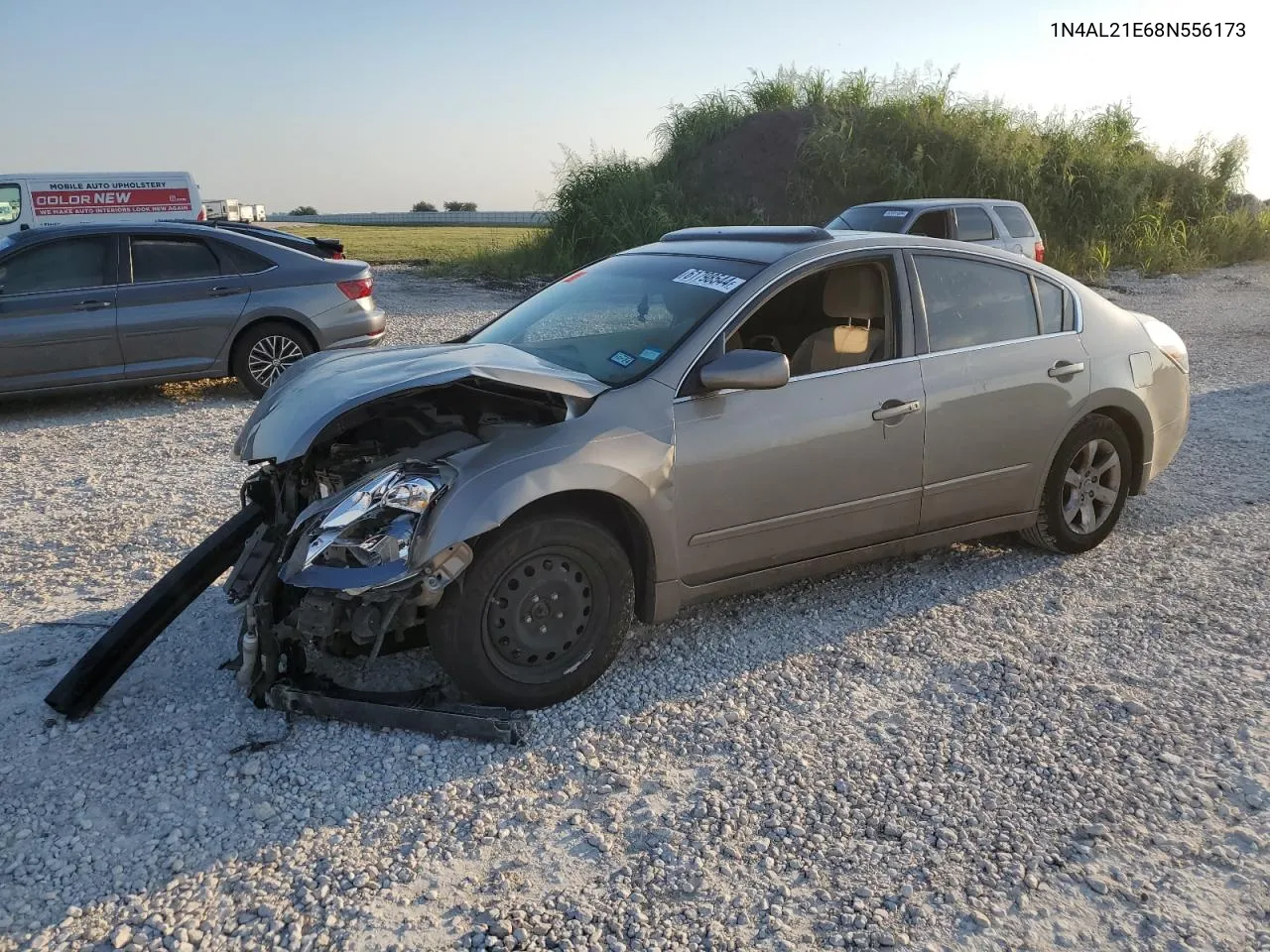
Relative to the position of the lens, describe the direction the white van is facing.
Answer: facing to the left of the viewer

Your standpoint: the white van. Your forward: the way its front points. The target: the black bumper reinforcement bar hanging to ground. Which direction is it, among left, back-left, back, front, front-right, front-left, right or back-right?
left

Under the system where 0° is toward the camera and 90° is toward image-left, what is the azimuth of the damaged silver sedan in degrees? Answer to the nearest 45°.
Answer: approximately 45°

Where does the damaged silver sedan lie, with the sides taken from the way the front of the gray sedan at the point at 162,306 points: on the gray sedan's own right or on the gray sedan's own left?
on the gray sedan's own left

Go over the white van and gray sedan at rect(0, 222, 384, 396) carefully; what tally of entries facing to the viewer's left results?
2

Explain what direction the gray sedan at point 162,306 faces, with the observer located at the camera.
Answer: facing to the left of the viewer

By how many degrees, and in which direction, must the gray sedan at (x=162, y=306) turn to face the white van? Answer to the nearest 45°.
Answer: approximately 90° to its right
